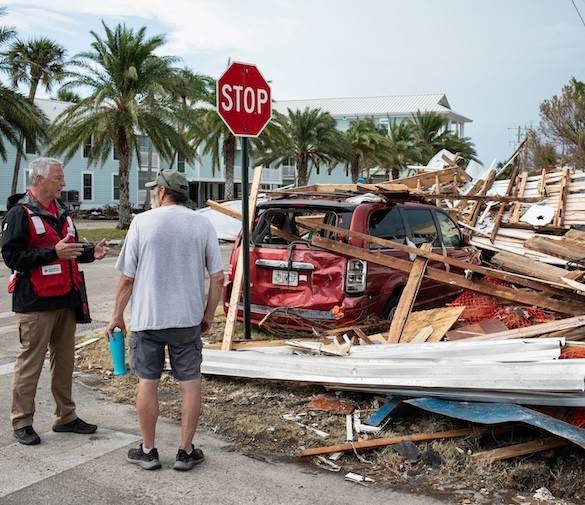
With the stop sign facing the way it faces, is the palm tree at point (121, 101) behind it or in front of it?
behind

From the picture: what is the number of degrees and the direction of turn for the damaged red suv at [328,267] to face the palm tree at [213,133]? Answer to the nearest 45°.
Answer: approximately 45° to its left

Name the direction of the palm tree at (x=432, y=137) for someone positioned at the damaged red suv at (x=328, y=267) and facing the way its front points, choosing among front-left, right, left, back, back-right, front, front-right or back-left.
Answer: front-left

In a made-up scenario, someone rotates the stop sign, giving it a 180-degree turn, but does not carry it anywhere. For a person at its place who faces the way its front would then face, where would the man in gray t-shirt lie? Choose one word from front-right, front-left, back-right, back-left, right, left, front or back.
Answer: back-left

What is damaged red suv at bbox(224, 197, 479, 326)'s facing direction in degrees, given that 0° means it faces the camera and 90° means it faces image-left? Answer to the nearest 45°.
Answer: approximately 225°

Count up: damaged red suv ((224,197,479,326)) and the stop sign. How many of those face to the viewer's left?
0

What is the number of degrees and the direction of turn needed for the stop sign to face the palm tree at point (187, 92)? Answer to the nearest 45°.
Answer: approximately 135° to its left

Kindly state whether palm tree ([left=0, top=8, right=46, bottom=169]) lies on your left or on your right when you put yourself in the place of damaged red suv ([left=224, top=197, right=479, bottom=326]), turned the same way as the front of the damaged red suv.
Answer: on your left

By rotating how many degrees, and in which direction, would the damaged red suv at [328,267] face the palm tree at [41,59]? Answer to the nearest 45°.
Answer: approximately 90° to its left

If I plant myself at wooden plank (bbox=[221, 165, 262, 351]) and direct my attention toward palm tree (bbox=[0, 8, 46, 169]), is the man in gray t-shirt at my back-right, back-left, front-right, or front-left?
back-left

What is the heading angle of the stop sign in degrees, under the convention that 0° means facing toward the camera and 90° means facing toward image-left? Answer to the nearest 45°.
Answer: approximately 315°

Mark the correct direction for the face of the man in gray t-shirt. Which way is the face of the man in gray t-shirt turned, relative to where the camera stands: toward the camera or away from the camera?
away from the camera

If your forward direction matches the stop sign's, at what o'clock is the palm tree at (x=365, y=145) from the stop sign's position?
The palm tree is roughly at 8 o'clock from the stop sign.
